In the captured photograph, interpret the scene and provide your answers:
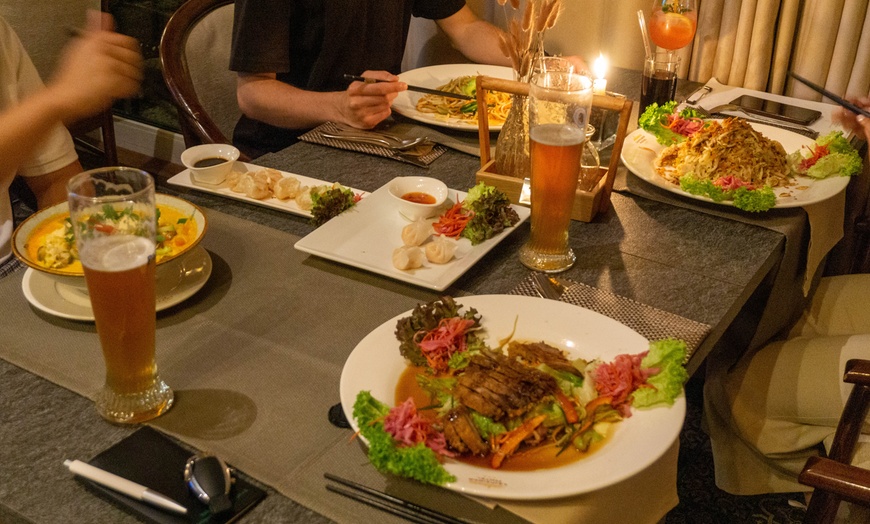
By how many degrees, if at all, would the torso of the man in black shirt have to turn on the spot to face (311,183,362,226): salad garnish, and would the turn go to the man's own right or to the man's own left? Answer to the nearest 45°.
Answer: approximately 45° to the man's own right

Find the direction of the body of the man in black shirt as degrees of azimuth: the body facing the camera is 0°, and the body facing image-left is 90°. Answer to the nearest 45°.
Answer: approximately 315°

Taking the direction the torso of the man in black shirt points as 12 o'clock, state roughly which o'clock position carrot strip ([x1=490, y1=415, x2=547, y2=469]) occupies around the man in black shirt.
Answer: The carrot strip is roughly at 1 o'clock from the man in black shirt.

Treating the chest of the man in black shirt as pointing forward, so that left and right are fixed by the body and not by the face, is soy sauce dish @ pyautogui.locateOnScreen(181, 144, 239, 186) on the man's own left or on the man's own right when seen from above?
on the man's own right

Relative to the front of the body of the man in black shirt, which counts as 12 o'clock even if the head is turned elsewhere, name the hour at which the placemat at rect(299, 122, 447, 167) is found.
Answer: The placemat is roughly at 1 o'clock from the man in black shirt.

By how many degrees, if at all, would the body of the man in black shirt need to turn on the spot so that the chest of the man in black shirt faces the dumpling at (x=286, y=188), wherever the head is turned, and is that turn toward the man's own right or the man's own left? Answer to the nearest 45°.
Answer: approximately 45° to the man's own right

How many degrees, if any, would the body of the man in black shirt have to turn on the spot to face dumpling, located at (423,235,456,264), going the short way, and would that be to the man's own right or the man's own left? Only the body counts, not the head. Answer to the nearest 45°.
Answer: approximately 45° to the man's own right

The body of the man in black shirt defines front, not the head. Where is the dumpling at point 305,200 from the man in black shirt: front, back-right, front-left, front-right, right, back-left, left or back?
front-right

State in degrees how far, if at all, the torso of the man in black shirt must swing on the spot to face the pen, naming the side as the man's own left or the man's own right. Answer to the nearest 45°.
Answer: approximately 45° to the man's own right

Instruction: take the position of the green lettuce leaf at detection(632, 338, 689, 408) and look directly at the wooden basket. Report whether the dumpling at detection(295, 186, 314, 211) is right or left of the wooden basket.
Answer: left

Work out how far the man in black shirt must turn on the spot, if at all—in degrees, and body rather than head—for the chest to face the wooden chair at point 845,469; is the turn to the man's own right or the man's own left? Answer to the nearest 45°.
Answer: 0° — they already face it

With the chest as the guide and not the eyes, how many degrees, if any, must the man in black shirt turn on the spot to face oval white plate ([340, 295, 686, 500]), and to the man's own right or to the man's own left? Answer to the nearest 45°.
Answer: approximately 45° to the man's own right
